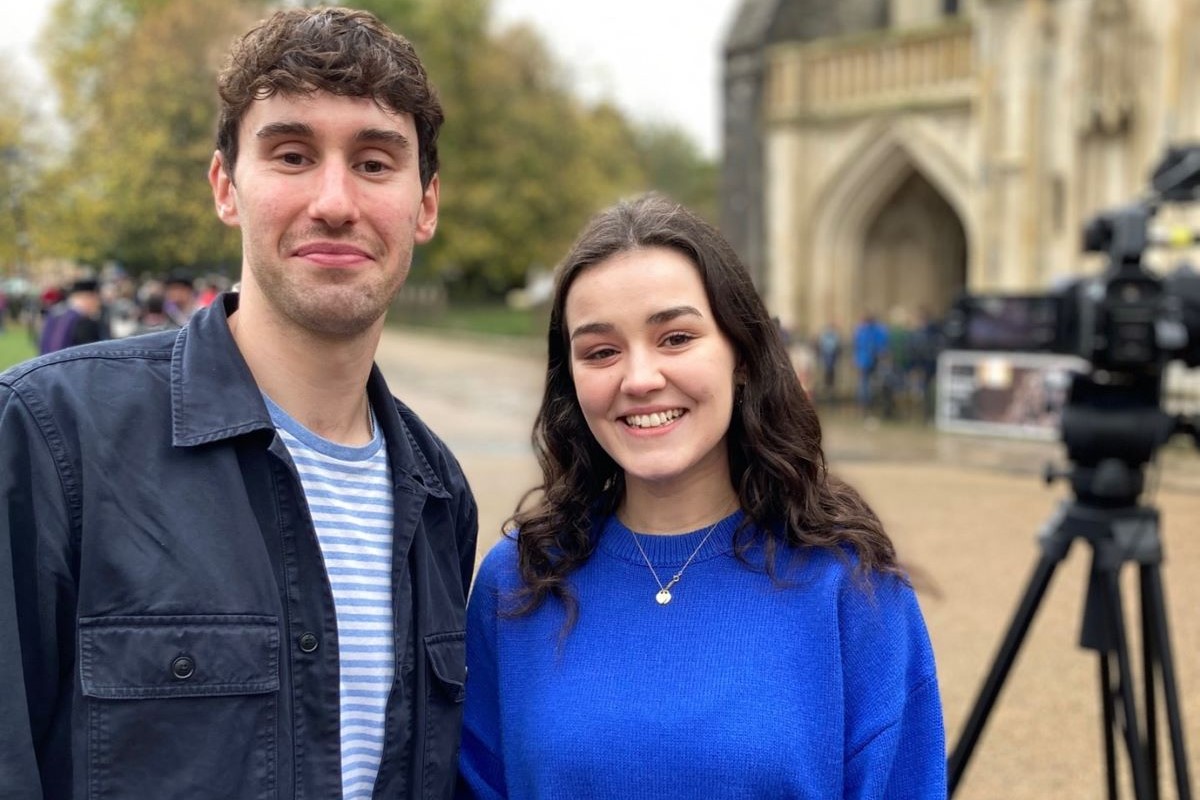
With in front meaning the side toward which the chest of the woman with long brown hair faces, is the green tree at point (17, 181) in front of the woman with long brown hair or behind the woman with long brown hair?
behind

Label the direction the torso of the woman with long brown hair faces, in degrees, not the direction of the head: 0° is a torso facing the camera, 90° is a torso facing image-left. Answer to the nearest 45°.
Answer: approximately 0°

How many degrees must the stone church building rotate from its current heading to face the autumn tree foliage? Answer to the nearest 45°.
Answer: approximately 45° to its right

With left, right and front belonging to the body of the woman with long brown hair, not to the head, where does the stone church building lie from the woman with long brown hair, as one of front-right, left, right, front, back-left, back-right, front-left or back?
back

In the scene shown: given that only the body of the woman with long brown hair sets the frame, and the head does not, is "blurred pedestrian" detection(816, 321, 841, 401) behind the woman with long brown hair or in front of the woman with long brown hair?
behind

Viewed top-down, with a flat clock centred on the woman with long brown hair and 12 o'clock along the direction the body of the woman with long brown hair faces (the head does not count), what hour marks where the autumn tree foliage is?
The autumn tree foliage is roughly at 5 o'clock from the woman with long brown hair.

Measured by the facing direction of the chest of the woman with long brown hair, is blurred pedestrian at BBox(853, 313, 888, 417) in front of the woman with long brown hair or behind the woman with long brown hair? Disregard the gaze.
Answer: behind
